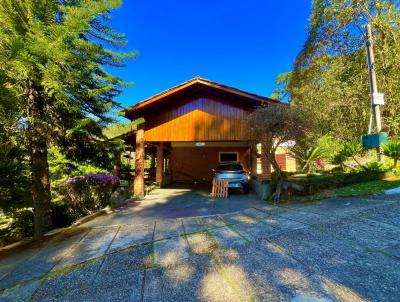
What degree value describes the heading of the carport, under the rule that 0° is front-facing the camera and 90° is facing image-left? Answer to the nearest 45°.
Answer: approximately 0°

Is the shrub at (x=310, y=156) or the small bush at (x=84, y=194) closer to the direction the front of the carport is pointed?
the small bush

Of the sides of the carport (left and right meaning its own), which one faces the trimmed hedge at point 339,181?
left

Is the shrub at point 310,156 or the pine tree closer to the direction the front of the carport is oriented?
the pine tree

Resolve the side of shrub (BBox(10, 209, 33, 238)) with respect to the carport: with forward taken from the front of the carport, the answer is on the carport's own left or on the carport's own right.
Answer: on the carport's own right

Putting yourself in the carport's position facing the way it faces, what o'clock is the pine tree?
The pine tree is roughly at 1 o'clock from the carport.

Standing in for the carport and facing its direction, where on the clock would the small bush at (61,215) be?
The small bush is roughly at 2 o'clock from the carport.

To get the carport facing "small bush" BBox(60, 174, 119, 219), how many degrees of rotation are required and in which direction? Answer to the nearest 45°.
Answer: approximately 45° to its right

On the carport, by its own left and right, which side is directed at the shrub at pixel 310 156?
left
